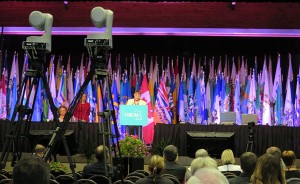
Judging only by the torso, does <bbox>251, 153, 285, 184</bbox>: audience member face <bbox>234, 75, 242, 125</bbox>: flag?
yes

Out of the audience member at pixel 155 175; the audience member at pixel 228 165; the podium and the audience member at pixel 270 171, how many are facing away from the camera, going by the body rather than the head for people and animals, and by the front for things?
3

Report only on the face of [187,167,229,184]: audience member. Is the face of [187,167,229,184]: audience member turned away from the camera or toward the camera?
away from the camera

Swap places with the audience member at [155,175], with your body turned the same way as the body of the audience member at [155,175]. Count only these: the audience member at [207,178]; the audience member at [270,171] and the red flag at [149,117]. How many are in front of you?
1

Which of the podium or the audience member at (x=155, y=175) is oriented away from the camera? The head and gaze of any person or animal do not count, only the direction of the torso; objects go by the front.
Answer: the audience member

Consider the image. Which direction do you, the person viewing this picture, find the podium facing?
facing the viewer

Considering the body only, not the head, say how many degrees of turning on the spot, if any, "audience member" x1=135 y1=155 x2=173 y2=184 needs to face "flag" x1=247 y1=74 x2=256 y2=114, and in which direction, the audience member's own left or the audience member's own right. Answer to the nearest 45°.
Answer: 0° — they already face it

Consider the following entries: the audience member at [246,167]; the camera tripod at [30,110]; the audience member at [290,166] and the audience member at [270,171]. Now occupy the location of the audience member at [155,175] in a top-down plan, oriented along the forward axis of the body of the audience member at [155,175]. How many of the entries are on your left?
1

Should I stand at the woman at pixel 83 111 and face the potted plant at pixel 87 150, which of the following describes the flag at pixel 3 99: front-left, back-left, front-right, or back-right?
back-right

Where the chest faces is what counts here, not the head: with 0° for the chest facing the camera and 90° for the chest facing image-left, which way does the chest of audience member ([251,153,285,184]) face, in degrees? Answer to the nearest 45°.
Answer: approximately 180°

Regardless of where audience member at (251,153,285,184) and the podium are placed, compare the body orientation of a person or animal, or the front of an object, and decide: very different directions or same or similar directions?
very different directions

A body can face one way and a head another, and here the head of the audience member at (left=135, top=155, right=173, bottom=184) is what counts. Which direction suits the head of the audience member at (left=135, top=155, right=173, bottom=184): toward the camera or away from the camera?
away from the camera

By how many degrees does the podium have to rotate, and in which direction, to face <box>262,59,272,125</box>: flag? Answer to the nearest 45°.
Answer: approximately 135° to its left

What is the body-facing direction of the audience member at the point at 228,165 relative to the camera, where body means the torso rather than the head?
away from the camera

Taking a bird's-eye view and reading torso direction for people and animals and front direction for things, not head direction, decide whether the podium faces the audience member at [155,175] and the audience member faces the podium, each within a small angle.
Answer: yes

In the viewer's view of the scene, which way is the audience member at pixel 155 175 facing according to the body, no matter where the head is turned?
away from the camera

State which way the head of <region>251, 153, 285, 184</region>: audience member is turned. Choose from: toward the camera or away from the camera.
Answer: away from the camera
